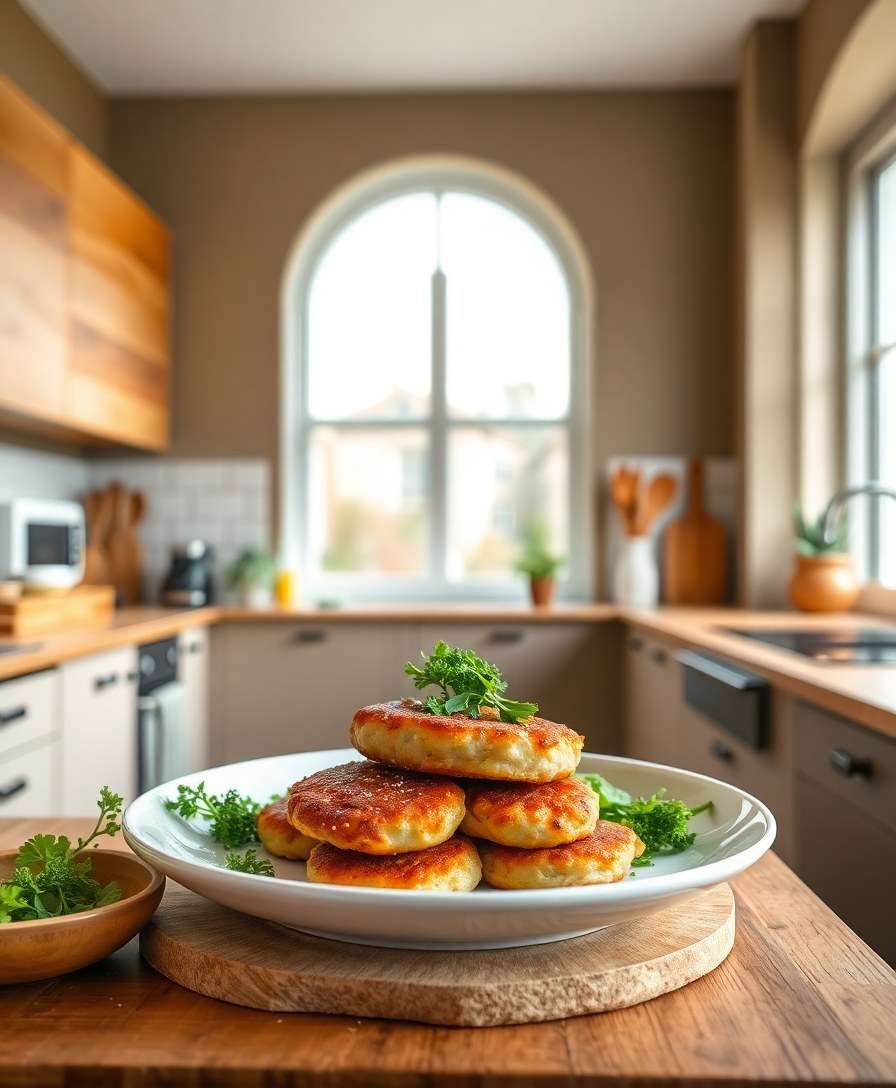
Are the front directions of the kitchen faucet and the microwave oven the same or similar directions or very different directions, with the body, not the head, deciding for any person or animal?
very different directions

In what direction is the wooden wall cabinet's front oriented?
to the viewer's right

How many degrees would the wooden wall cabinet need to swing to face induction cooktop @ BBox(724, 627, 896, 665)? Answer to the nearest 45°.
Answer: approximately 45° to its right

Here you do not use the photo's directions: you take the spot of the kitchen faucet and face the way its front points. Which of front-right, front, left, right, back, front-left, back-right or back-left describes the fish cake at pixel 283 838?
left

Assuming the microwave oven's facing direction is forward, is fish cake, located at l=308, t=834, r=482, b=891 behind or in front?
in front

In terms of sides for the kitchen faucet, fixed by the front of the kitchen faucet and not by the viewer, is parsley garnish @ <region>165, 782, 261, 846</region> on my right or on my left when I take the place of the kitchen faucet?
on my left

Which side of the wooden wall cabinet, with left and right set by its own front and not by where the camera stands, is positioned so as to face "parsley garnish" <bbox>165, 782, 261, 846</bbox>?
right

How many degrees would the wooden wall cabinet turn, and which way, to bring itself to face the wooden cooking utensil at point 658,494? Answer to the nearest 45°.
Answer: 0° — it already faces it

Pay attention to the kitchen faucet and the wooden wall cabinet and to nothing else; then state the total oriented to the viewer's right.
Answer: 1

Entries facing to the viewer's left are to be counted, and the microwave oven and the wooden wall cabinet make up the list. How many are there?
0

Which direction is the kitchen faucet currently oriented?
to the viewer's left

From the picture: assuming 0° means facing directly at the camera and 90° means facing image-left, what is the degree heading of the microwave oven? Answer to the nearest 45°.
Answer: approximately 315°
